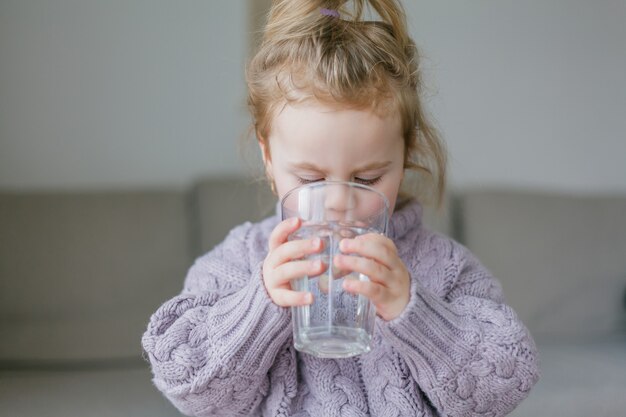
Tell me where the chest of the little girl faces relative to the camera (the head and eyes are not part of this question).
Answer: toward the camera
